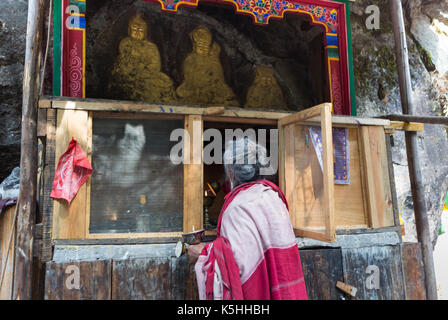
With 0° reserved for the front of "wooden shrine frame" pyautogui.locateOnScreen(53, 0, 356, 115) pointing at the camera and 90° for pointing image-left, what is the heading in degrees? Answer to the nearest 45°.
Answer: approximately 0°

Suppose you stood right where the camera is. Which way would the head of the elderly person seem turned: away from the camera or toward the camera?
away from the camera

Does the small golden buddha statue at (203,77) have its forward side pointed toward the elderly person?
yes

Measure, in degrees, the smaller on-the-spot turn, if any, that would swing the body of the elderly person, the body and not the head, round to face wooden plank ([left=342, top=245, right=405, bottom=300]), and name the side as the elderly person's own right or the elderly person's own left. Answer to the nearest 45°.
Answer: approximately 90° to the elderly person's own right

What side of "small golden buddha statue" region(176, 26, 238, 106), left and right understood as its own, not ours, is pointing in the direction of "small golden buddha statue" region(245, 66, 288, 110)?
left

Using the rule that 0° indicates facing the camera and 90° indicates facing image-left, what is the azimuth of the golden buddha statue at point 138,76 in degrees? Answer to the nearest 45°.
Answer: approximately 0°

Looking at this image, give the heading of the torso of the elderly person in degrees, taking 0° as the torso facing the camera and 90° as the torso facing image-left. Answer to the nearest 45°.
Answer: approximately 135°
